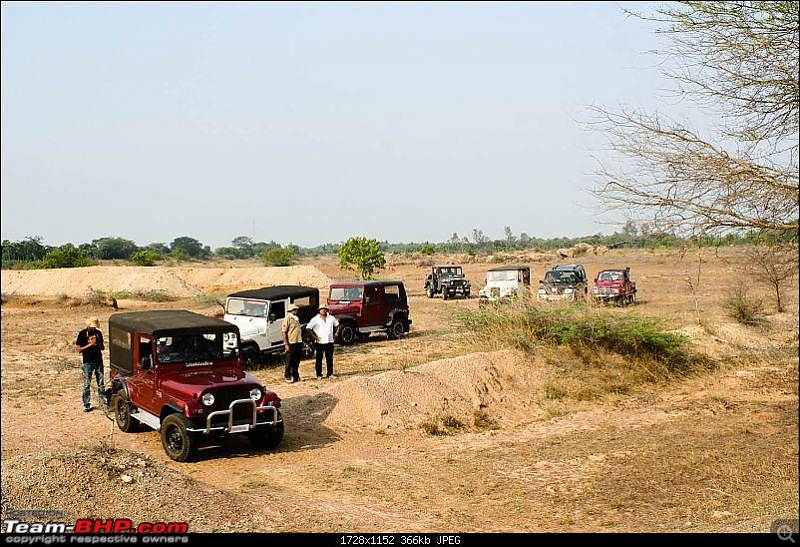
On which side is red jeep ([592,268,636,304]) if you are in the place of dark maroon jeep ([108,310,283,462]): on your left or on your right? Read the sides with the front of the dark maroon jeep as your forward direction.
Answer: on your left

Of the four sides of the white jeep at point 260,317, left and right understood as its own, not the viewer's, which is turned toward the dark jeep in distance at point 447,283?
back

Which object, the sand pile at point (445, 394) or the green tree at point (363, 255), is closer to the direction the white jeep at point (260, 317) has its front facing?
the sand pile

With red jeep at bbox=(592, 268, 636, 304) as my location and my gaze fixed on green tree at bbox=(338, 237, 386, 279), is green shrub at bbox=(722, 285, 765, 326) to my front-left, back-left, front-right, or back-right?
back-left

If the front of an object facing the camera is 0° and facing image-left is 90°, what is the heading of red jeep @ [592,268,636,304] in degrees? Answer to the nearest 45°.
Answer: approximately 45°

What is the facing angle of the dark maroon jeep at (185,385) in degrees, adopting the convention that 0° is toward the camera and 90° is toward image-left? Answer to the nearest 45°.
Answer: approximately 315°

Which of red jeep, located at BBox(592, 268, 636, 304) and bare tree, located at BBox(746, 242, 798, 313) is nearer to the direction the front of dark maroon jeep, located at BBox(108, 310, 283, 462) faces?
the bare tree

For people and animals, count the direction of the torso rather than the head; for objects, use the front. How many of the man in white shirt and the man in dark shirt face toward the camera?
2

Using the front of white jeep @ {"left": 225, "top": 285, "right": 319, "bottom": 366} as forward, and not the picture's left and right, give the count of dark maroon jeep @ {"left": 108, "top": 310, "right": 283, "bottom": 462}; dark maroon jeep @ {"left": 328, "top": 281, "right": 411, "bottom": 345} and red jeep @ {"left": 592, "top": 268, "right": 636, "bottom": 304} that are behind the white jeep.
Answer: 2

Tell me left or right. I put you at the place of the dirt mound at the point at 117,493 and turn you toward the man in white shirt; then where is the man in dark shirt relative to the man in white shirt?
left

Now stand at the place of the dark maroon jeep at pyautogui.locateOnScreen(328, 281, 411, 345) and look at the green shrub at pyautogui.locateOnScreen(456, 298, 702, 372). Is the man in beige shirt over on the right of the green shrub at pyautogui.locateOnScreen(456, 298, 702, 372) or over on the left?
right
